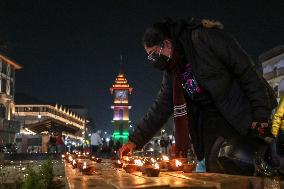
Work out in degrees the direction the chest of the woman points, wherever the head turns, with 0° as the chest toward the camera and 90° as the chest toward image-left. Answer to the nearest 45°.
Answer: approximately 45°

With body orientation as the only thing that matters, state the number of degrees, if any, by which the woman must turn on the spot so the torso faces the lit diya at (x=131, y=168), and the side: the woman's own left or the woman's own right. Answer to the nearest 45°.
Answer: approximately 45° to the woman's own right

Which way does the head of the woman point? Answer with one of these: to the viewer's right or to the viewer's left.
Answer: to the viewer's left

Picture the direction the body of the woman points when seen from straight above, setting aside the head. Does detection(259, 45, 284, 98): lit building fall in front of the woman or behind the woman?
behind

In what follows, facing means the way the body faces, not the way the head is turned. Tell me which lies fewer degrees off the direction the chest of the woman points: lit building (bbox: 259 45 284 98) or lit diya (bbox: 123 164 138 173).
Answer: the lit diya
